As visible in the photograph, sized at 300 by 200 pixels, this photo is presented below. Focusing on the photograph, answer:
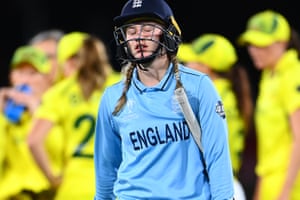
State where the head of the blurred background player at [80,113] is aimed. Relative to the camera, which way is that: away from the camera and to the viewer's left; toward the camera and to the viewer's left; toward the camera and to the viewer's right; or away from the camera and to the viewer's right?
away from the camera and to the viewer's left

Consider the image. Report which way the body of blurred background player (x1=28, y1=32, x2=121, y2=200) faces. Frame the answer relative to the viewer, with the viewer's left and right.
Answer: facing away from the viewer and to the left of the viewer

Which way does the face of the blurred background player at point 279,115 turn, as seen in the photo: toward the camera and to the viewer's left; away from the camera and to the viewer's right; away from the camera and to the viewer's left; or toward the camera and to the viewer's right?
toward the camera and to the viewer's left
